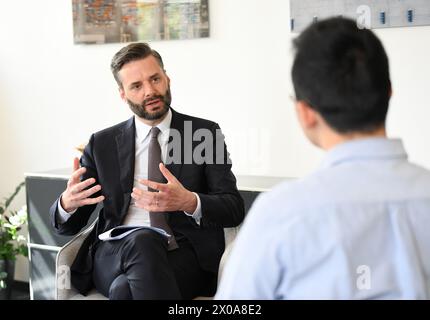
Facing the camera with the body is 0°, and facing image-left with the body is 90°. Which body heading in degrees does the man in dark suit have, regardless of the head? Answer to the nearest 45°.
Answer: approximately 0°

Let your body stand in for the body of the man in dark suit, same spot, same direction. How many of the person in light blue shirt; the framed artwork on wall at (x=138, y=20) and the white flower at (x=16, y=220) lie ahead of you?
1

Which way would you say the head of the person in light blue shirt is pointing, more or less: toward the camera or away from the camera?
away from the camera

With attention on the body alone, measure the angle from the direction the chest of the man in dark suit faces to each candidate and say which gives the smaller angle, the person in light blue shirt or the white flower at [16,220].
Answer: the person in light blue shirt

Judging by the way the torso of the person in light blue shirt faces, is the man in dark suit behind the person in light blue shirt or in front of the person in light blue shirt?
in front

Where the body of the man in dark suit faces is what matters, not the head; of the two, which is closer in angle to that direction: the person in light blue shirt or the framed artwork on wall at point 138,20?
the person in light blue shirt

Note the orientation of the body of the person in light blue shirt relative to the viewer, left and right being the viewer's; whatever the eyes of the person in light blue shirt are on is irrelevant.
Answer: facing away from the viewer and to the left of the viewer

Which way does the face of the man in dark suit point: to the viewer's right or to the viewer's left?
to the viewer's right

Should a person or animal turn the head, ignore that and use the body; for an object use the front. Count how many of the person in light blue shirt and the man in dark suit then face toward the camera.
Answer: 1

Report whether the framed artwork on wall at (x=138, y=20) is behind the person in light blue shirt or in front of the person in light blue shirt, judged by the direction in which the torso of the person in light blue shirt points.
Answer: in front

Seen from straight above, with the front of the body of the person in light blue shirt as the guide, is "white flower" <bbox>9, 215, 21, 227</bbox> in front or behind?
in front
